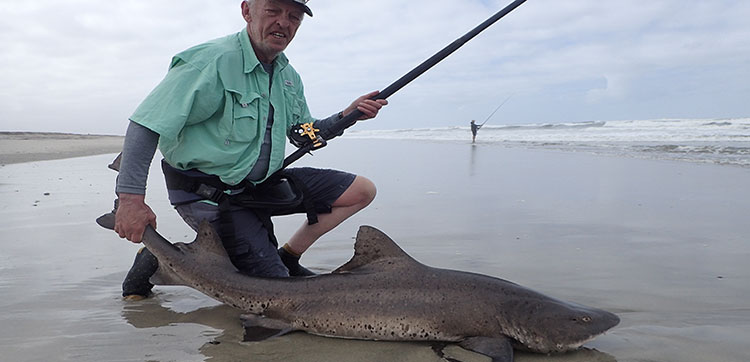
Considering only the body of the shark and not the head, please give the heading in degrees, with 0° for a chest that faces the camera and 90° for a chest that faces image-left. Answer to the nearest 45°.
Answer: approximately 270°
